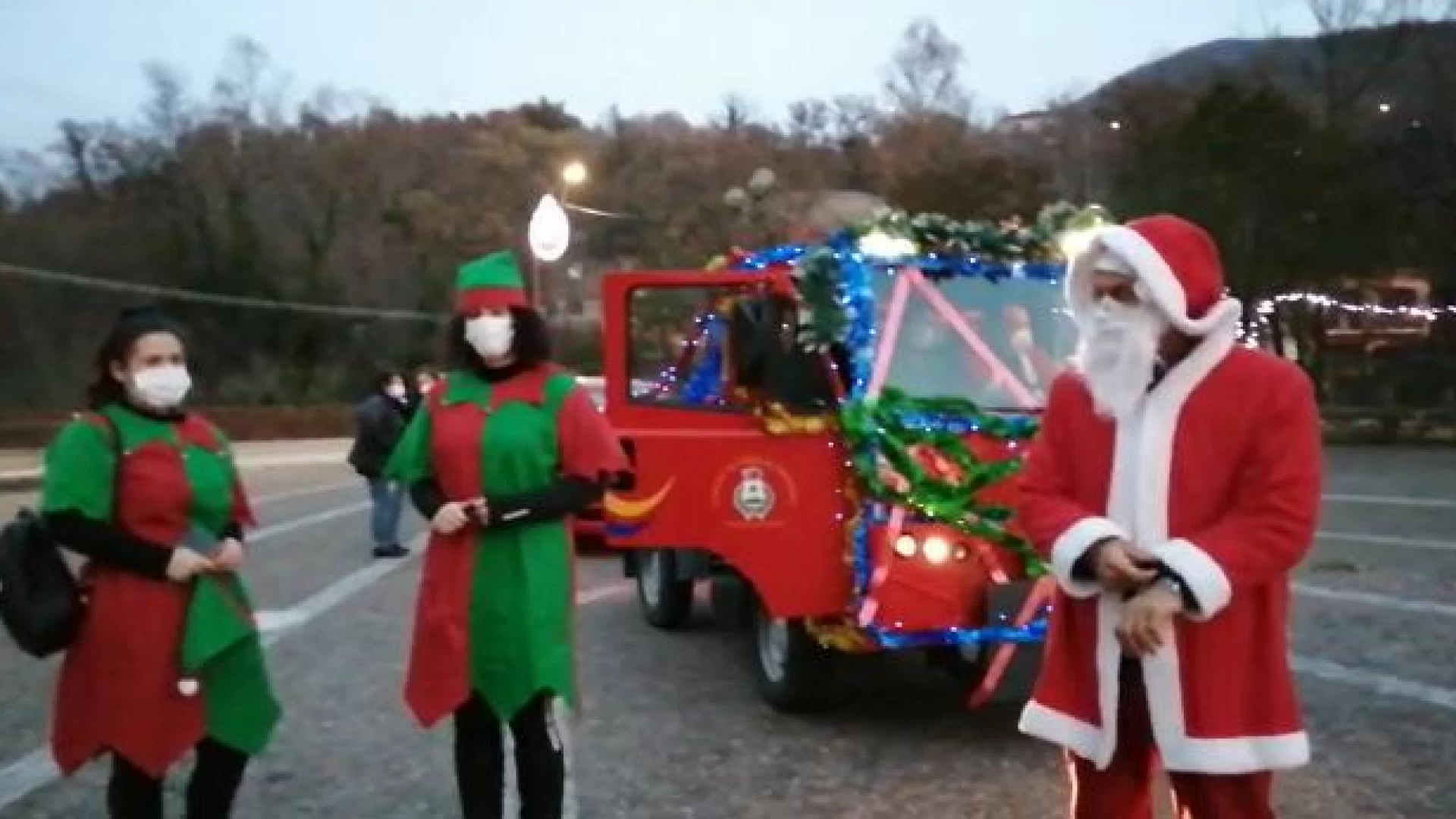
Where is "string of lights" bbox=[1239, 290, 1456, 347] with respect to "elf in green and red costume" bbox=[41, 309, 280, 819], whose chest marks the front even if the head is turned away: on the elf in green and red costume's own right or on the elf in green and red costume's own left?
on the elf in green and red costume's own left

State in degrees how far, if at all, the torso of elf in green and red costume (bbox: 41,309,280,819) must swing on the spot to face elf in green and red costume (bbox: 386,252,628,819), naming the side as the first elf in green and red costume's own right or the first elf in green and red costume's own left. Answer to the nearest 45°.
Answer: approximately 45° to the first elf in green and red costume's own left

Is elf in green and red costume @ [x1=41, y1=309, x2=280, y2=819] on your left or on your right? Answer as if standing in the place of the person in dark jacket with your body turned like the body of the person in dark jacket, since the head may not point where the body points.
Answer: on your right

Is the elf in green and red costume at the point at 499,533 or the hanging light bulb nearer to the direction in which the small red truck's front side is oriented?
the elf in green and red costume
